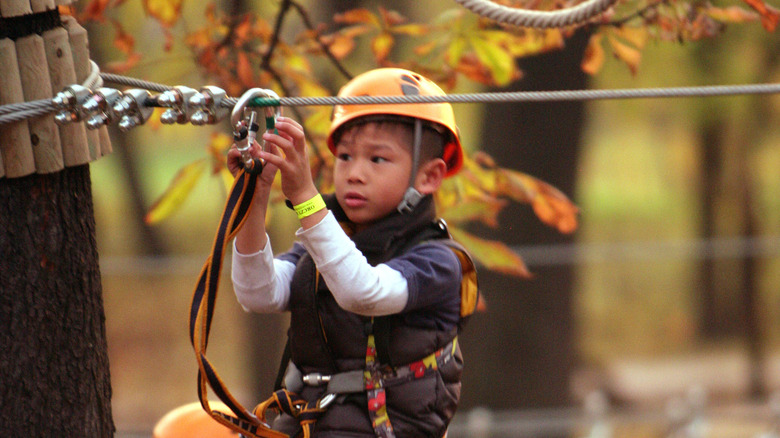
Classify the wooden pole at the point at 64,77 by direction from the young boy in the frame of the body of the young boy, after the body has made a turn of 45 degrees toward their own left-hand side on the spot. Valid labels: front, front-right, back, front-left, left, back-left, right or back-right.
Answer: right

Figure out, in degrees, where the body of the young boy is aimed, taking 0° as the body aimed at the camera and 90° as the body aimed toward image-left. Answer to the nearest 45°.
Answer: approximately 45°

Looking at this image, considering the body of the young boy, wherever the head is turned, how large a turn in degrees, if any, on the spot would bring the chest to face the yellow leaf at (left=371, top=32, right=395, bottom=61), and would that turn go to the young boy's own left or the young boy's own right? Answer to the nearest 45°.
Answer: approximately 135° to the young boy's own right

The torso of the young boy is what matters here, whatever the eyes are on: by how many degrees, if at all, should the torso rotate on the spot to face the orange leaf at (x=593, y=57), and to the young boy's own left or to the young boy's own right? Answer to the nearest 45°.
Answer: approximately 180°

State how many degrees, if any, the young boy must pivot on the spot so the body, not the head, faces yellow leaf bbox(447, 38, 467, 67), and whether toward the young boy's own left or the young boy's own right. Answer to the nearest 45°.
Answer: approximately 135° to the young boy's own right

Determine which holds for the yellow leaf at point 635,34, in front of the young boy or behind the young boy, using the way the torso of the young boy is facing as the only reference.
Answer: behind

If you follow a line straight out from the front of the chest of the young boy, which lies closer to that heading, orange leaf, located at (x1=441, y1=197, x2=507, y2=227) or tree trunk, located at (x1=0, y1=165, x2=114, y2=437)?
the tree trunk

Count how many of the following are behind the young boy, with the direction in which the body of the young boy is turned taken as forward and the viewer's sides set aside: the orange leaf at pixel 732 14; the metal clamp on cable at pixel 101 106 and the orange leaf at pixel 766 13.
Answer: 2

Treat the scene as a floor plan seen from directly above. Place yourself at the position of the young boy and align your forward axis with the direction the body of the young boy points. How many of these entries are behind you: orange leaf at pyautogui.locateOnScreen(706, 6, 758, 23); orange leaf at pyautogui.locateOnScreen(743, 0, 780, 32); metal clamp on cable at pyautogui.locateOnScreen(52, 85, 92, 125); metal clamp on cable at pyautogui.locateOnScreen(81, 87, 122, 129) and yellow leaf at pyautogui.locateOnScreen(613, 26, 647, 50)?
3

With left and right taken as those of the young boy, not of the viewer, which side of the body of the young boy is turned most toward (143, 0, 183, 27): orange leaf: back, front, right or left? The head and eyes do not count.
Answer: right

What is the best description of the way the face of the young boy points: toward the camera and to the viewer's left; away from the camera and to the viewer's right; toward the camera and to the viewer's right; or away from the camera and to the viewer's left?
toward the camera and to the viewer's left
